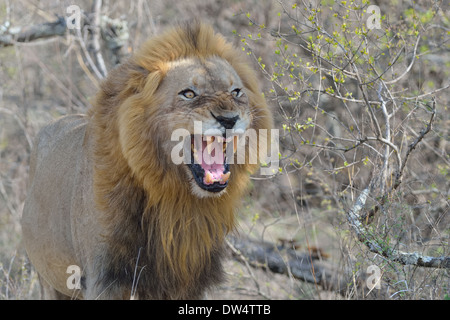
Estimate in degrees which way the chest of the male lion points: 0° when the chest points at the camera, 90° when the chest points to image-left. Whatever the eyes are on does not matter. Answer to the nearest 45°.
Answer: approximately 315°

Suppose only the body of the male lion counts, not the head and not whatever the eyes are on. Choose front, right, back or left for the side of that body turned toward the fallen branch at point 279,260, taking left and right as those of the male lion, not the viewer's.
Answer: left
